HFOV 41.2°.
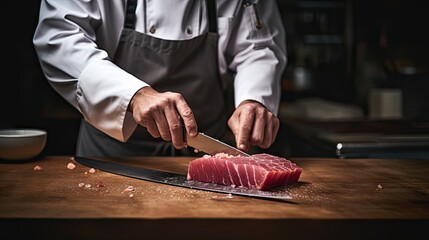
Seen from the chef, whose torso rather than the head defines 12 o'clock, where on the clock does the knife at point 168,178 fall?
The knife is roughly at 12 o'clock from the chef.

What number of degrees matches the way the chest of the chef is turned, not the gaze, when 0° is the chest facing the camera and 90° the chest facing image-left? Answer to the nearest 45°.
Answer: approximately 0°

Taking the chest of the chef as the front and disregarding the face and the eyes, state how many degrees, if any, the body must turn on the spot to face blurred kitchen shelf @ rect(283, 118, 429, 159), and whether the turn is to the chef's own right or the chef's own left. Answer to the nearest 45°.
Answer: approximately 135° to the chef's own left

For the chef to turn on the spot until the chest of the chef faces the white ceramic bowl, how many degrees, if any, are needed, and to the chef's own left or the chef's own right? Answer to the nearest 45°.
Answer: approximately 90° to the chef's own right

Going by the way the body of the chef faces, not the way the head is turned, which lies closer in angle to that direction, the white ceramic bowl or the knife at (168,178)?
the knife

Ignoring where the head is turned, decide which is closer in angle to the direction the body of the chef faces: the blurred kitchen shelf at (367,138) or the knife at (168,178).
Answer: the knife
